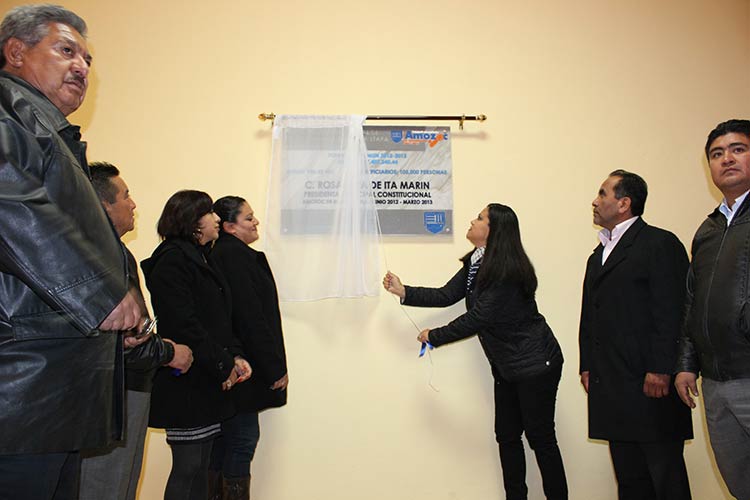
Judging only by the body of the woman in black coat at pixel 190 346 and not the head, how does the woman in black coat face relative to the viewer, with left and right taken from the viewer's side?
facing to the right of the viewer

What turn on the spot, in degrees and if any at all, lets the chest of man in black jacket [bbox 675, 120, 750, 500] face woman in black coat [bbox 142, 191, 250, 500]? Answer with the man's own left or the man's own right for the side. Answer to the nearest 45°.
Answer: approximately 45° to the man's own right

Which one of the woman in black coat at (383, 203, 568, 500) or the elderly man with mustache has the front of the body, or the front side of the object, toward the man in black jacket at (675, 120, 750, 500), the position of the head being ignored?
the elderly man with mustache

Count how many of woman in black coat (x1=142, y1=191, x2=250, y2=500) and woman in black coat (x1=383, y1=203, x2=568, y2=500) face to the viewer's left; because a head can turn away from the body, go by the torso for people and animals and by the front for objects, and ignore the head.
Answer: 1

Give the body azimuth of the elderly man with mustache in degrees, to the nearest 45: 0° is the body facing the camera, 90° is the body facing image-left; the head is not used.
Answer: approximately 270°

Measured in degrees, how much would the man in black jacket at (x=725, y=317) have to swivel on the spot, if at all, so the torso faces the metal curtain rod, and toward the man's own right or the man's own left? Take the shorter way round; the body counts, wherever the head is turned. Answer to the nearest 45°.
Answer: approximately 90° to the man's own right

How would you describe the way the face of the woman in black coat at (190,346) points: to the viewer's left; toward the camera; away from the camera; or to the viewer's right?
to the viewer's right

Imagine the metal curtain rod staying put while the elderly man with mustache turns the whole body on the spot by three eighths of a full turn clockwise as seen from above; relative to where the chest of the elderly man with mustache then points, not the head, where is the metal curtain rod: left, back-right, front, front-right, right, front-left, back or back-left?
back

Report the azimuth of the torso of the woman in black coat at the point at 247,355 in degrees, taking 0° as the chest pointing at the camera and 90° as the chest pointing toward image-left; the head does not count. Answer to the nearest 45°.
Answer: approximately 270°

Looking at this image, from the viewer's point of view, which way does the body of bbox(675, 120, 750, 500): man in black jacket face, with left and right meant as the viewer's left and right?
facing the viewer and to the left of the viewer

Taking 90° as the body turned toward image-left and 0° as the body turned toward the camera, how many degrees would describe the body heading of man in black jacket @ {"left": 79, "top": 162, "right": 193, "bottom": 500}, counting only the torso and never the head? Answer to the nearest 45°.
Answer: approximately 270°

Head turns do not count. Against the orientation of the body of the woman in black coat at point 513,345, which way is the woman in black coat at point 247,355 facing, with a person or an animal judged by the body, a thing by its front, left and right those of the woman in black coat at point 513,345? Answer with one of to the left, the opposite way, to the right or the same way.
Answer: the opposite way
